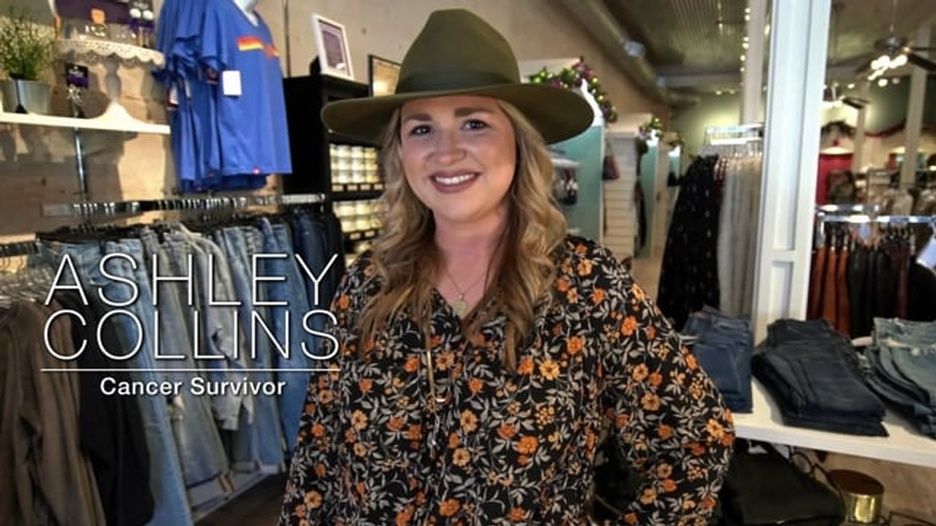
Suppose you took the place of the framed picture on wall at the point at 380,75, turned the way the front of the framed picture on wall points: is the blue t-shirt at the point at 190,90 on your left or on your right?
on your right

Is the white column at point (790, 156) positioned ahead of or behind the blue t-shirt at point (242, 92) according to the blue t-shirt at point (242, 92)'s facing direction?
ahead

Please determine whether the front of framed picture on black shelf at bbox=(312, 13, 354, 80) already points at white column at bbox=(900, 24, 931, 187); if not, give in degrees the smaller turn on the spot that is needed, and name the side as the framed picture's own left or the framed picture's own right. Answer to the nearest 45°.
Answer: approximately 45° to the framed picture's own left

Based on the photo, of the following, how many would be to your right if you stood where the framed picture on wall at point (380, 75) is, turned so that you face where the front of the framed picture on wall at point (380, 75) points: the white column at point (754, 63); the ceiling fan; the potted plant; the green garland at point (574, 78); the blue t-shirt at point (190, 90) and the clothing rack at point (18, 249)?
3

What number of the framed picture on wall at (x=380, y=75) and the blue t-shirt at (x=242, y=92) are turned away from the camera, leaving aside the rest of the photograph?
0

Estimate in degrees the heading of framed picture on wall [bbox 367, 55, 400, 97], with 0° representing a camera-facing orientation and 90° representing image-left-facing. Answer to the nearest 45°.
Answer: approximately 315°

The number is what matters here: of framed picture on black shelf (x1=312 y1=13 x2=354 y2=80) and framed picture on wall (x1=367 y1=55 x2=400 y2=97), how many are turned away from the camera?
0

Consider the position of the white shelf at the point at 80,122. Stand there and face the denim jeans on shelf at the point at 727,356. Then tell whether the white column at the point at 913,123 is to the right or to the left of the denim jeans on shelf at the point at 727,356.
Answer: left
